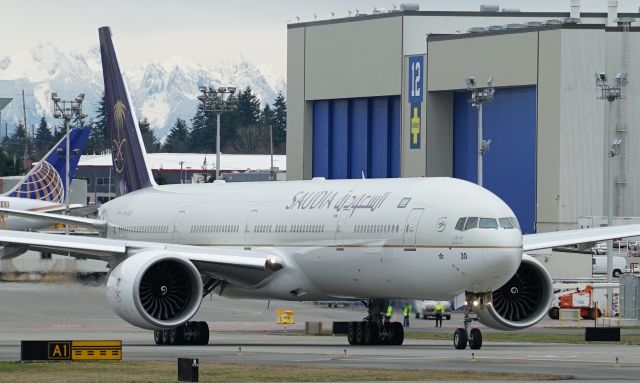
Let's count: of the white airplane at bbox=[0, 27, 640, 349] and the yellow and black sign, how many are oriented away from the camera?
0

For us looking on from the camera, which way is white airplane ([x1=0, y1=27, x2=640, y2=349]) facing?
facing the viewer and to the right of the viewer

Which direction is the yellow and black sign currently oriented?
toward the camera

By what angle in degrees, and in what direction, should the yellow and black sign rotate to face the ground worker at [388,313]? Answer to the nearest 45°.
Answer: approximately 135° to its left

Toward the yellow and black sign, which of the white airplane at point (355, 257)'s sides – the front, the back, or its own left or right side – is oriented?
right

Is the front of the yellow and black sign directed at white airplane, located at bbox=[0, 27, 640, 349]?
no
